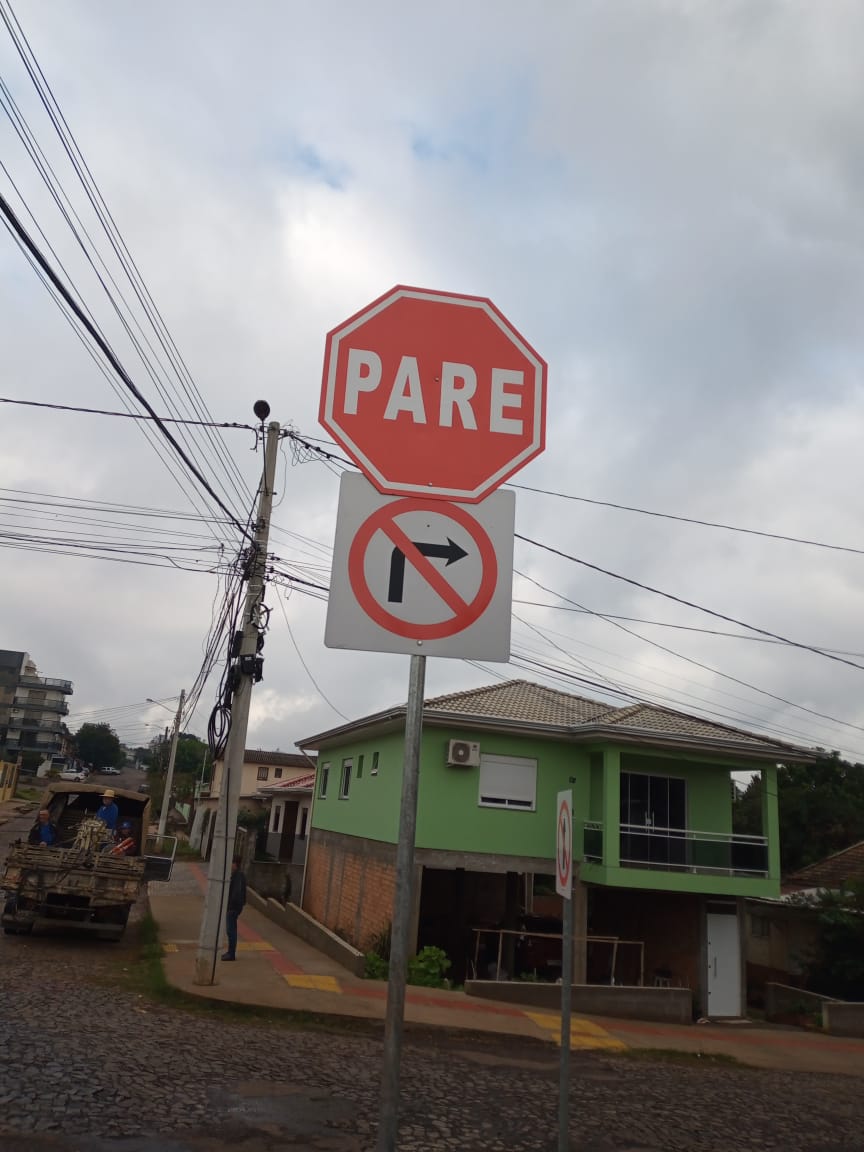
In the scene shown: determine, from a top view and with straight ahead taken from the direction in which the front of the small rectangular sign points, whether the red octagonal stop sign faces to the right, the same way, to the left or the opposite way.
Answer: to the left

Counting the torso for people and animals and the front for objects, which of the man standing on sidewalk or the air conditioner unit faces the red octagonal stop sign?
the air conditioner unit

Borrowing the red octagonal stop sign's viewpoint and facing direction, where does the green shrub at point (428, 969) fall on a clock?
The green shrub is roughly at 6 o'clock from the red octagonal stop sign.

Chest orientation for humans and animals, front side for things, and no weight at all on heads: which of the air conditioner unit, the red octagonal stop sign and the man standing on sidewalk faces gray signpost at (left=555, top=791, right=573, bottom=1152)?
the air conditioner unit

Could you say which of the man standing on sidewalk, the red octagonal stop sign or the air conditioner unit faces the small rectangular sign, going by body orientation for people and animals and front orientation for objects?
the air conditioner unit
